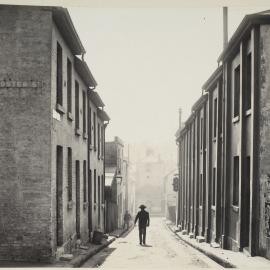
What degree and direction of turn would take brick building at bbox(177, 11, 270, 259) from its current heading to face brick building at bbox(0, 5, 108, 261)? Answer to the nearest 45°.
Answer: approximately 45° to its left

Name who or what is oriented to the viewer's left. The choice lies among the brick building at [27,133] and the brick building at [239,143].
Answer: the brick building at [239,143]

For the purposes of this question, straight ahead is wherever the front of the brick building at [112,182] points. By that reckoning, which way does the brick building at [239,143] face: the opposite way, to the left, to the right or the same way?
the opposite way

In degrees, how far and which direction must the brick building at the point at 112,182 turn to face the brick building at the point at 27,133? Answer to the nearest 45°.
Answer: approximately 90° to its right

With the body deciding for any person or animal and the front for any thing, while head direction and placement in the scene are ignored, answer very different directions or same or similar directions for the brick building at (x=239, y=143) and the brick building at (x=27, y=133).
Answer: very different directions

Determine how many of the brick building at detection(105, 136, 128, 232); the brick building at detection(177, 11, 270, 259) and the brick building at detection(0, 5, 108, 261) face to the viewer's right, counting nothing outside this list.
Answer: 2

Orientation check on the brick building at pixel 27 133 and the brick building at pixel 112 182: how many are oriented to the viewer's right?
2

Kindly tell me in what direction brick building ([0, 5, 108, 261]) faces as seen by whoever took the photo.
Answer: facing to the right of the viewer

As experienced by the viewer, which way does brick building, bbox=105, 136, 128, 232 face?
facing to the right of the viewer

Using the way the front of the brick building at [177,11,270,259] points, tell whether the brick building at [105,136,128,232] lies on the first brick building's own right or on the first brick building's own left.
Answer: on the first brick building's own right

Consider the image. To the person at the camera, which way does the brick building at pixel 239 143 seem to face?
facing to the left of the viewer

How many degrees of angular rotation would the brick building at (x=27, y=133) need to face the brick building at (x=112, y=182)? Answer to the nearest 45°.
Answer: approximately 90° to its left
